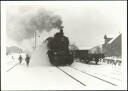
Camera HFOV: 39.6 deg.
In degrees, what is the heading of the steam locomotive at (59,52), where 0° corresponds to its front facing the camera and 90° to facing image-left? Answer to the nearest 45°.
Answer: approximately 315°
